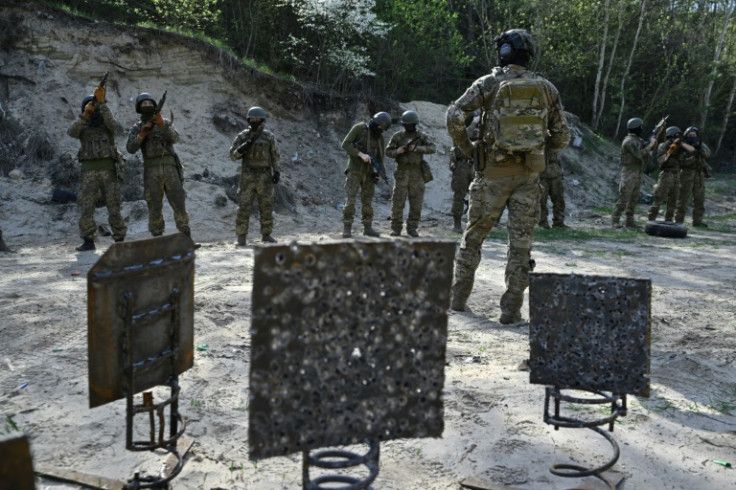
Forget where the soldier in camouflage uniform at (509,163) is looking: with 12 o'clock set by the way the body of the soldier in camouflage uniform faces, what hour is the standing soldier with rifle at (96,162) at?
The standing soldier with rifle is roughly at 10 o'clock from the soldier in camouflage uniform.

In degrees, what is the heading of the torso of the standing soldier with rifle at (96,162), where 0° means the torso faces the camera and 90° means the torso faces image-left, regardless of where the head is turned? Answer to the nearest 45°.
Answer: approximately 0°

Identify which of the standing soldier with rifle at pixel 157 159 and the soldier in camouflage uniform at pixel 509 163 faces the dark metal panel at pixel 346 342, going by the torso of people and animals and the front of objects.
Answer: the standing soldier with rifle

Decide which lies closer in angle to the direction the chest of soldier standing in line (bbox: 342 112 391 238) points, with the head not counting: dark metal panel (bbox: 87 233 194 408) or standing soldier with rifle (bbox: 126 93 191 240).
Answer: the dark metal panel

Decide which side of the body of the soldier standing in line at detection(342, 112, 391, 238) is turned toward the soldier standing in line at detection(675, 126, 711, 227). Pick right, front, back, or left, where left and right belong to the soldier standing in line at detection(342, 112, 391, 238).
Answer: left

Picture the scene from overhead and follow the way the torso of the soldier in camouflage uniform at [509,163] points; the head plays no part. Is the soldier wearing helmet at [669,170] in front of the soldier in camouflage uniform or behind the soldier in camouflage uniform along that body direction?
in front

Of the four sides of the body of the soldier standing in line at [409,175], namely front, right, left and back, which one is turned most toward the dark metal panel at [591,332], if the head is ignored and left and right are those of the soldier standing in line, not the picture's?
front

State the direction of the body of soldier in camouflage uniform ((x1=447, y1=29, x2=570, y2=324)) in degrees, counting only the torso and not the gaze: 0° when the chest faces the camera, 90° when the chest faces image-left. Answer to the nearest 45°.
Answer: approximately 180°

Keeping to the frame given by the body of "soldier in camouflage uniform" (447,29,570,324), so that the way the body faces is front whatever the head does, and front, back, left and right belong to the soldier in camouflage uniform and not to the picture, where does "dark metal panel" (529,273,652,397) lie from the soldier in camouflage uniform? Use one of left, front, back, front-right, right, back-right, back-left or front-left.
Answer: back

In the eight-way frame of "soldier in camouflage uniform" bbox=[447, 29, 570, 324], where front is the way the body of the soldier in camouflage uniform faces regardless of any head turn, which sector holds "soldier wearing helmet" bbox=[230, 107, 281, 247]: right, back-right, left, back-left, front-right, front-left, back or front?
front-left

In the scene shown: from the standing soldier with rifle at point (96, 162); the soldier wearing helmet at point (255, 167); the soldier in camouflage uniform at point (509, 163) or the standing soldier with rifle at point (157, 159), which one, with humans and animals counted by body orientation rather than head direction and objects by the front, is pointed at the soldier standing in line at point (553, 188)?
the soldier in camouflage uniform

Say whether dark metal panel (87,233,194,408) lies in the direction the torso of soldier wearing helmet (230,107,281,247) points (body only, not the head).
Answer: yes

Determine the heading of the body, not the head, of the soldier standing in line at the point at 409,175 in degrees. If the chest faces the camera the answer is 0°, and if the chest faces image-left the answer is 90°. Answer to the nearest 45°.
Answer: approximately 0°
